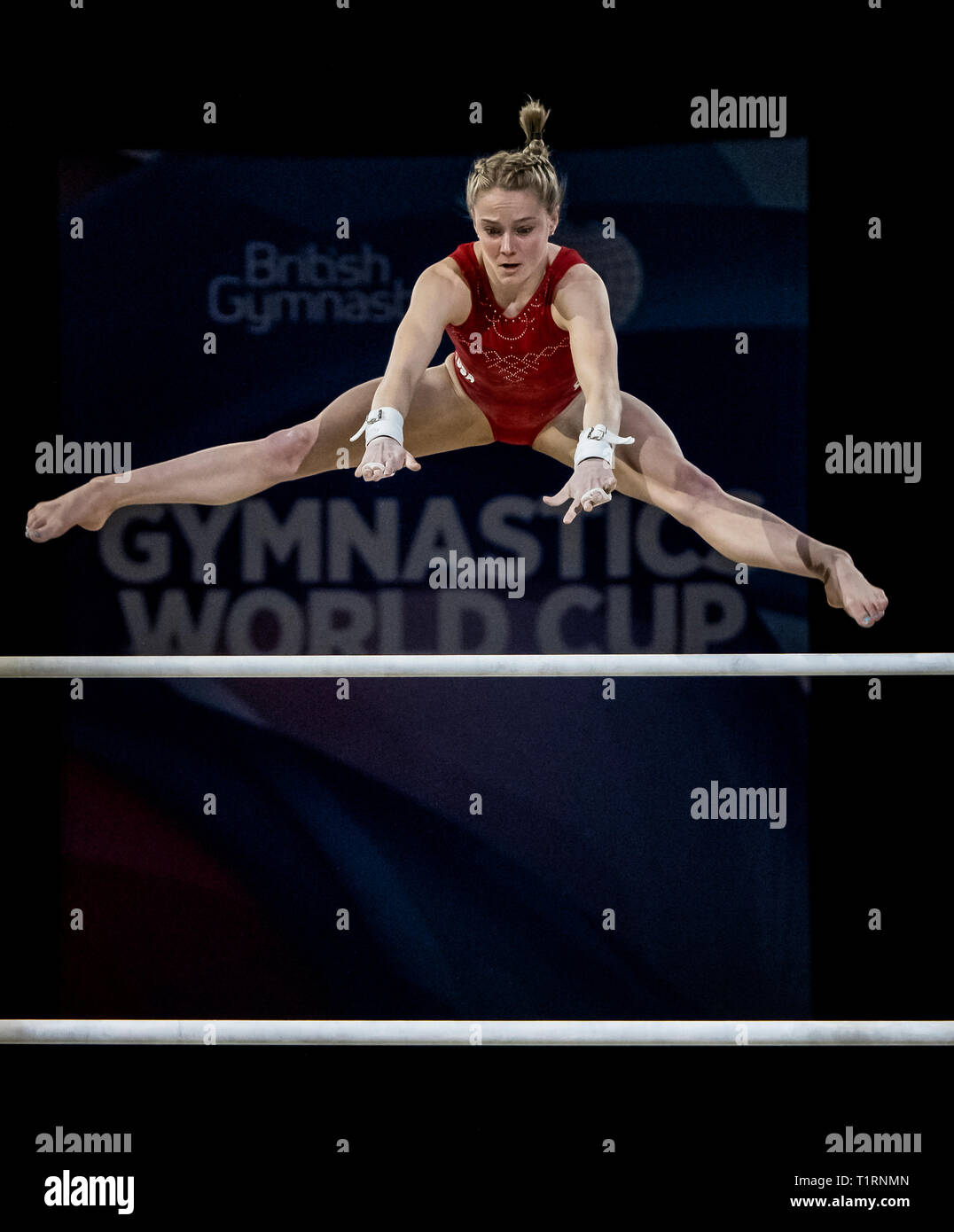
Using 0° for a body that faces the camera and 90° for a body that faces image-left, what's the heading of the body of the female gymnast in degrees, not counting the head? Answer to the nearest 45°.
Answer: approximately 0°
